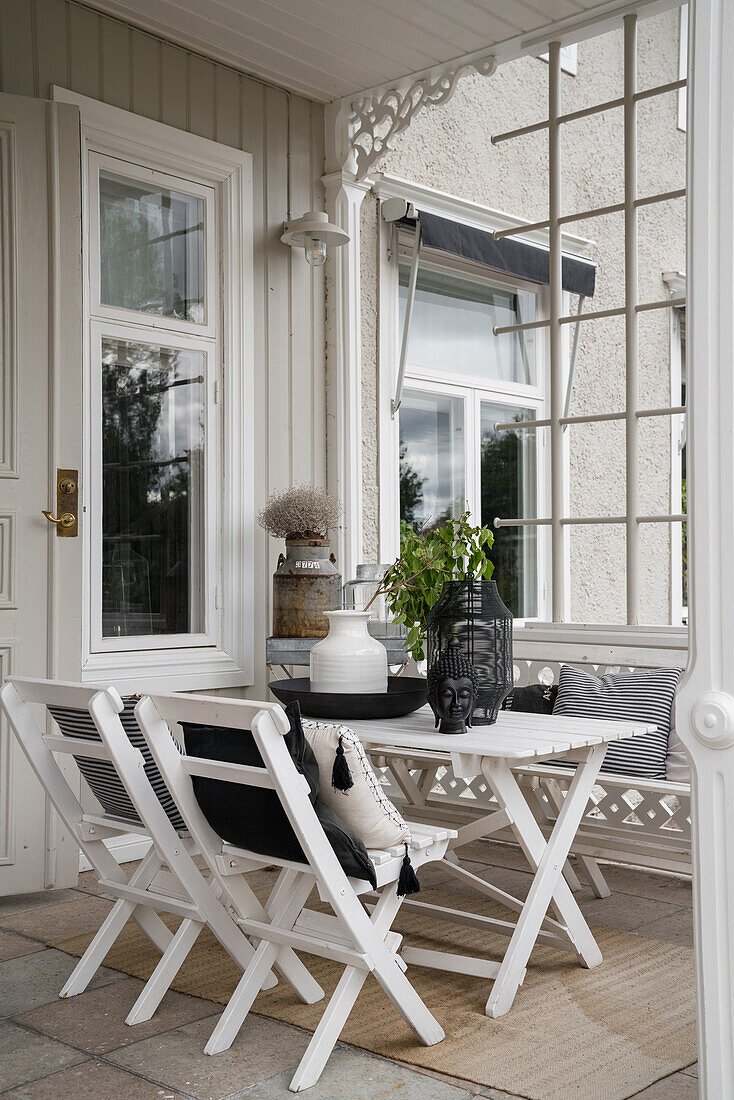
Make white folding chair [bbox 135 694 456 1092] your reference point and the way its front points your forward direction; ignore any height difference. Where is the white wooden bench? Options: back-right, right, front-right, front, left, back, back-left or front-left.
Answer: front

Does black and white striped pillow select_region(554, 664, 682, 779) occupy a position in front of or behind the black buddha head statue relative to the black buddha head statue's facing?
behind

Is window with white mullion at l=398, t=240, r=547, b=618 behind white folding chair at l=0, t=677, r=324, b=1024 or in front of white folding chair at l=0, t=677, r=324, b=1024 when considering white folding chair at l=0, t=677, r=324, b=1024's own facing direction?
in front

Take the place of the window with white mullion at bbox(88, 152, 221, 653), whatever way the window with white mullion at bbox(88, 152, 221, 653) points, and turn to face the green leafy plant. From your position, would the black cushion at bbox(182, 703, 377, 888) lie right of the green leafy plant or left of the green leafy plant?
right

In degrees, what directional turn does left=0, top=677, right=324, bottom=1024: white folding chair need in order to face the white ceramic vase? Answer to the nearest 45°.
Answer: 0° — it already faces it

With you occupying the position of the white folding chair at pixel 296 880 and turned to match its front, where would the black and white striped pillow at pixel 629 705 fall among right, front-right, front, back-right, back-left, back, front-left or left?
front

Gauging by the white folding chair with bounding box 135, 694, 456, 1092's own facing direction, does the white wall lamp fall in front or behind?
in front

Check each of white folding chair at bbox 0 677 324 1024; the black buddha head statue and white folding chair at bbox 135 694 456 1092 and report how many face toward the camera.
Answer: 1

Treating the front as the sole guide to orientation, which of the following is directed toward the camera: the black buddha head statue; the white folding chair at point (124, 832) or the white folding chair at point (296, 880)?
the black buddha head statue

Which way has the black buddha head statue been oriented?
toward the camera

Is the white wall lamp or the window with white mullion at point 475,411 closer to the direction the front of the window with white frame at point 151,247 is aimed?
the white wall lamp

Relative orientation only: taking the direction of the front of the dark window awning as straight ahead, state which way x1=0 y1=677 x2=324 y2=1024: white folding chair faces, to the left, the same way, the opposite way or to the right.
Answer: to the left

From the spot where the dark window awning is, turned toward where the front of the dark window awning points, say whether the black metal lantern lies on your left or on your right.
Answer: on your right

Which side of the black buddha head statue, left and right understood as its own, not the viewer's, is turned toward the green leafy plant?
back
